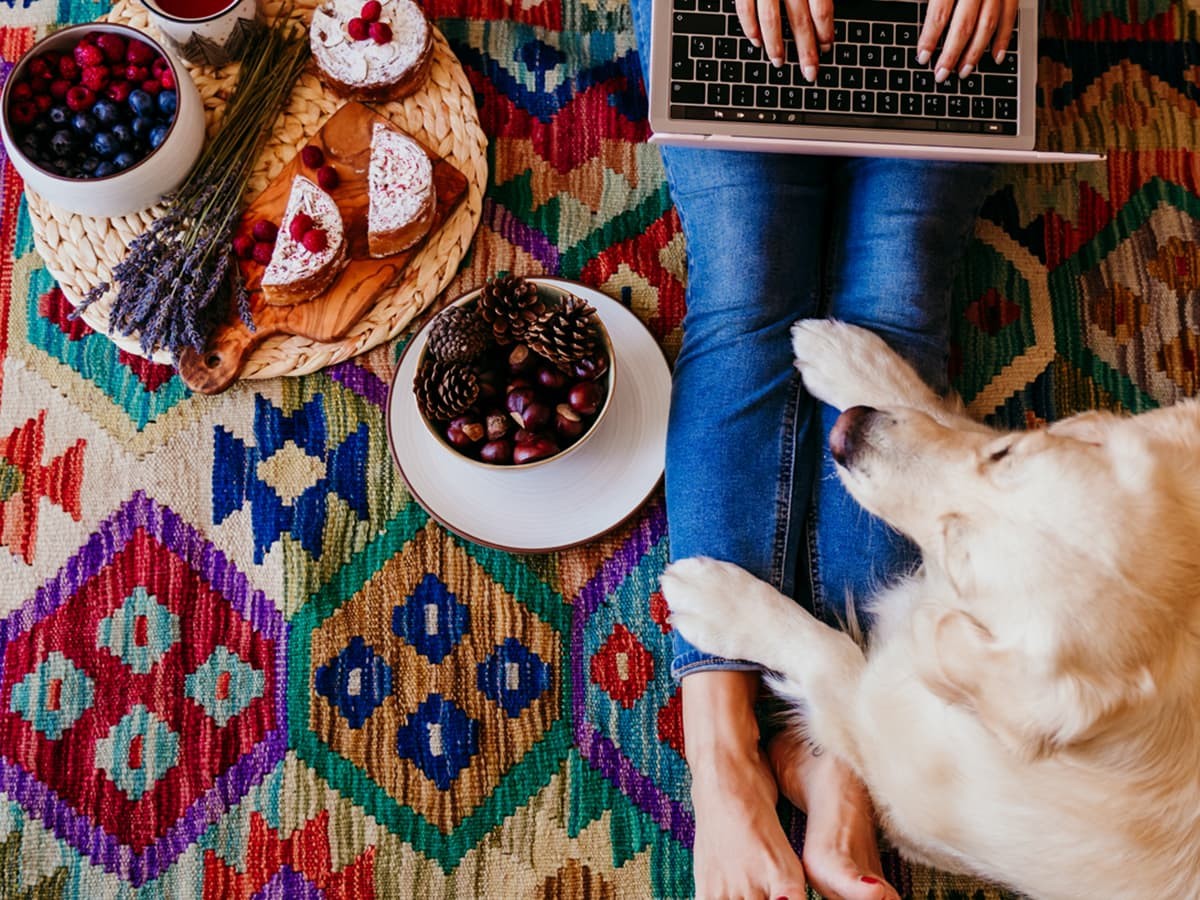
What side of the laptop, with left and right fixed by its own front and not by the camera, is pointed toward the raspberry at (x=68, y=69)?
left

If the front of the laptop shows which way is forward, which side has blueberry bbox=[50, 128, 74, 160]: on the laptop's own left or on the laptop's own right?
on the laptop's own left

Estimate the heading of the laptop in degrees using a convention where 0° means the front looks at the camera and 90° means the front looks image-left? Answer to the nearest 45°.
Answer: approximately 180°
